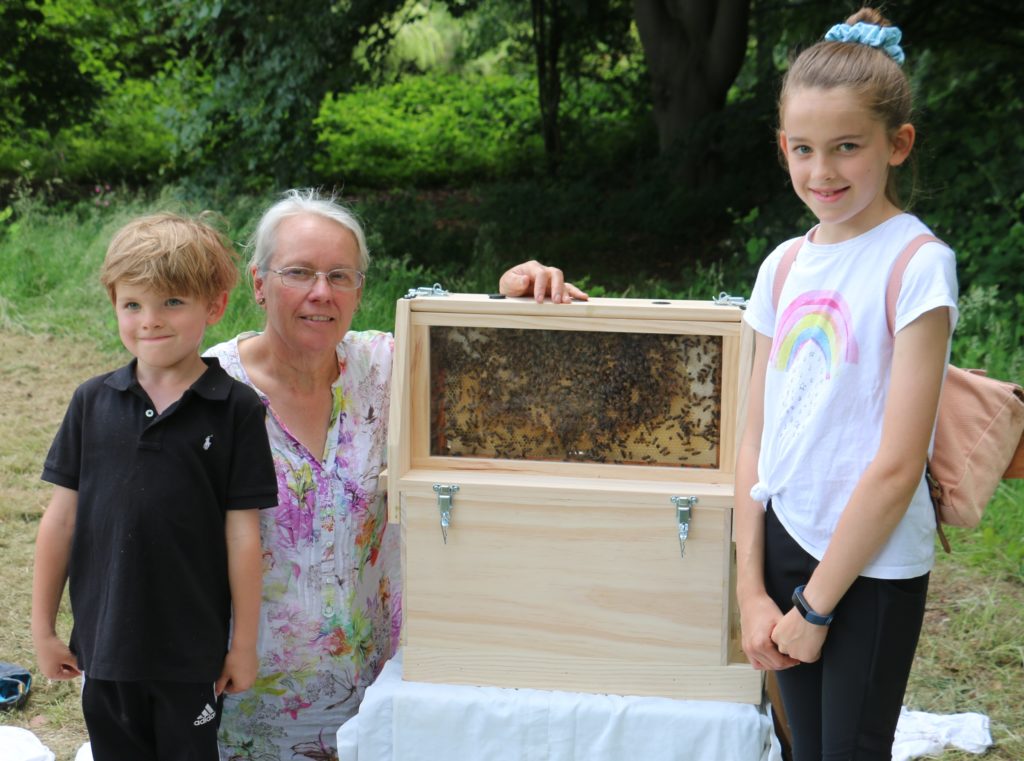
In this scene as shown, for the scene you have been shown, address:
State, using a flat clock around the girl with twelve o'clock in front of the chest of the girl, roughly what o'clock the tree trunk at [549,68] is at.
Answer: The tree trunk is roughly at 4 o'clock from the girl.

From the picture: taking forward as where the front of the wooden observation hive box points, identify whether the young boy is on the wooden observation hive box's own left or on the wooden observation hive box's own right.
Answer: on the wooden observation hive box's own right

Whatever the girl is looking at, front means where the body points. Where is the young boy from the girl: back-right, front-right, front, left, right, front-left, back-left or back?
front-right

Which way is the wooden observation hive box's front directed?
toward the camera

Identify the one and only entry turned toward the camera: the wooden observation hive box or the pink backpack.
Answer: the wooden observation hive box

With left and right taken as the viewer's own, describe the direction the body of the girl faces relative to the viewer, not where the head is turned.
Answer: facing the viewer and to the left of the viewer

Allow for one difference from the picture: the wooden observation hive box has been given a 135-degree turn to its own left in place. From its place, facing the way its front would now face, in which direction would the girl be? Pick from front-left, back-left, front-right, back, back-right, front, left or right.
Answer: right

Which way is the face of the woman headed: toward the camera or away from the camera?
toward the camera

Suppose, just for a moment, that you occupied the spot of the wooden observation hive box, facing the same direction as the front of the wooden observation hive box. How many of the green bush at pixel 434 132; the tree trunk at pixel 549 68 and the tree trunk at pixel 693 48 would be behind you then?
3

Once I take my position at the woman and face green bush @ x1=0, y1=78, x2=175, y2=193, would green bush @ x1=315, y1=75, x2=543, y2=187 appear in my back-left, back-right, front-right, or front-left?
front-right

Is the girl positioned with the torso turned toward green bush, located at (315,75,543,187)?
no

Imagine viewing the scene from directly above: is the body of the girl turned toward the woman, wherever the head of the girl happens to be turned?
no

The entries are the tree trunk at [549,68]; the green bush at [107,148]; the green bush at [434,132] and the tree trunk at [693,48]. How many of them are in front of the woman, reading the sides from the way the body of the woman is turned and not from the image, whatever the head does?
0

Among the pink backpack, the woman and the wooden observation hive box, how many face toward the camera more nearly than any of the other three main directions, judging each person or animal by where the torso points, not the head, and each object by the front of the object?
2

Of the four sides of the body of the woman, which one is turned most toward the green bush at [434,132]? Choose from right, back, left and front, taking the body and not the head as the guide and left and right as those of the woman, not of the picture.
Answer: back

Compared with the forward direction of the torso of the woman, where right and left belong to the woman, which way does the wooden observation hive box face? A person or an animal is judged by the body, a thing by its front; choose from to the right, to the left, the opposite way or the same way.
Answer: the same way

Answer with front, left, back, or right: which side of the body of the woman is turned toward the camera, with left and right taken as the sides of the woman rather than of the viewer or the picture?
front

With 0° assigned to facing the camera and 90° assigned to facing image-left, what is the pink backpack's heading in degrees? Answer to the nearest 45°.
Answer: approximately 225°

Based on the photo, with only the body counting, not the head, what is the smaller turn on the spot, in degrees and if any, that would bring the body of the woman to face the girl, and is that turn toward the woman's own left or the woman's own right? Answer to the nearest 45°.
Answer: approximately 45° to the woman's own left

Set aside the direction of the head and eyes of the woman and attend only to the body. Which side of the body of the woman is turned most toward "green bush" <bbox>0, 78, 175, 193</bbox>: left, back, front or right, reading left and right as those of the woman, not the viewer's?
back
